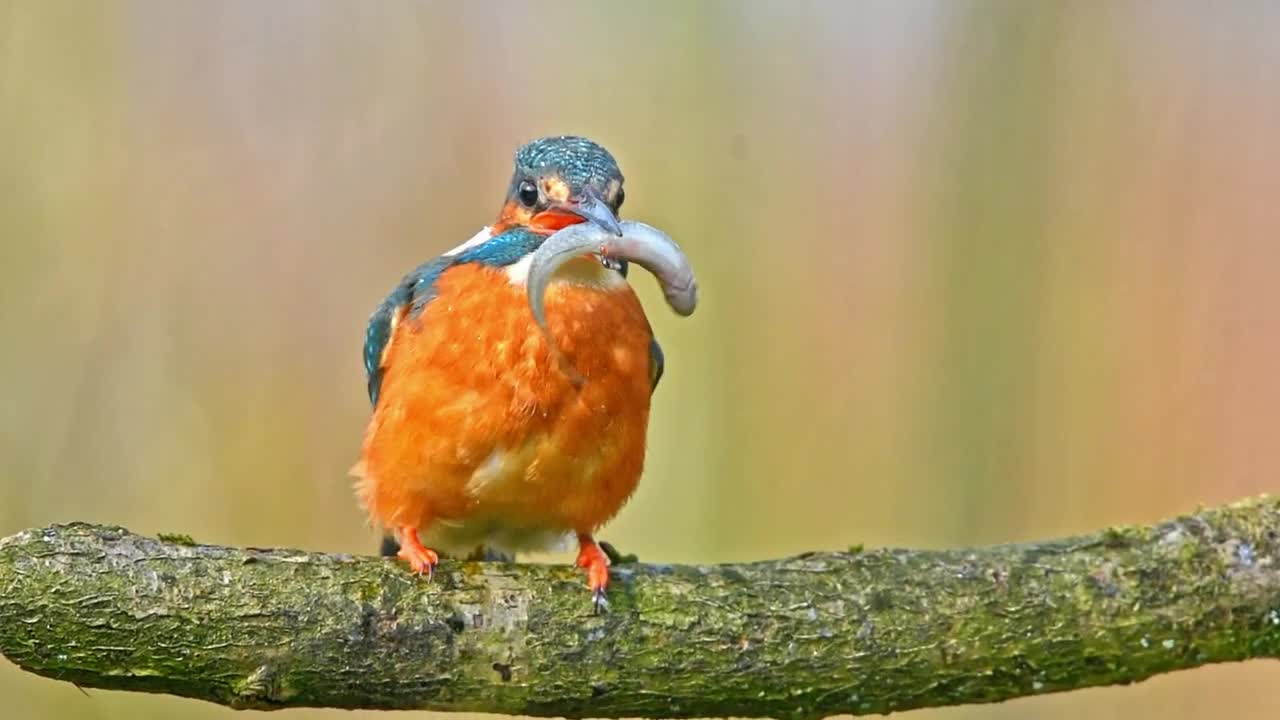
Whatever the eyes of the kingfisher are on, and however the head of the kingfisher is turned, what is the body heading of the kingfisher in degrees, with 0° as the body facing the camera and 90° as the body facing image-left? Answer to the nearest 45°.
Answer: approximately 0°
